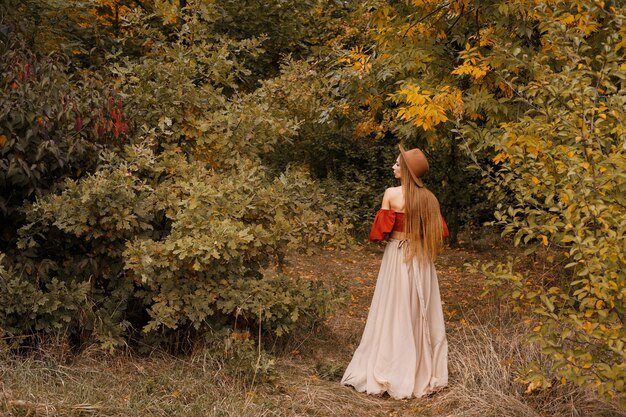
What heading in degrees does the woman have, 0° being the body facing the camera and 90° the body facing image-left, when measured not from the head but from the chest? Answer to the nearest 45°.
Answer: approximately 180°

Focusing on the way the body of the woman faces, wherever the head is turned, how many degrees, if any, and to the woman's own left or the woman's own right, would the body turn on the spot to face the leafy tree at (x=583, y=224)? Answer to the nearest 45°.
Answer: approximately 135° to the woman's own right

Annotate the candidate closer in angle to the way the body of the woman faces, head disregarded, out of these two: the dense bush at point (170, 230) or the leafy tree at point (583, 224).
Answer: the dense bush

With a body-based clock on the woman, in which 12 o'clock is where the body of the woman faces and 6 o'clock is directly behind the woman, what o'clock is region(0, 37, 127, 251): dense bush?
The dense bush is roughly at 9 o'clock from the woman.

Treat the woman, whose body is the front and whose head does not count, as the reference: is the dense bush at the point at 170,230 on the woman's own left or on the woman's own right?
on the woman's own left
